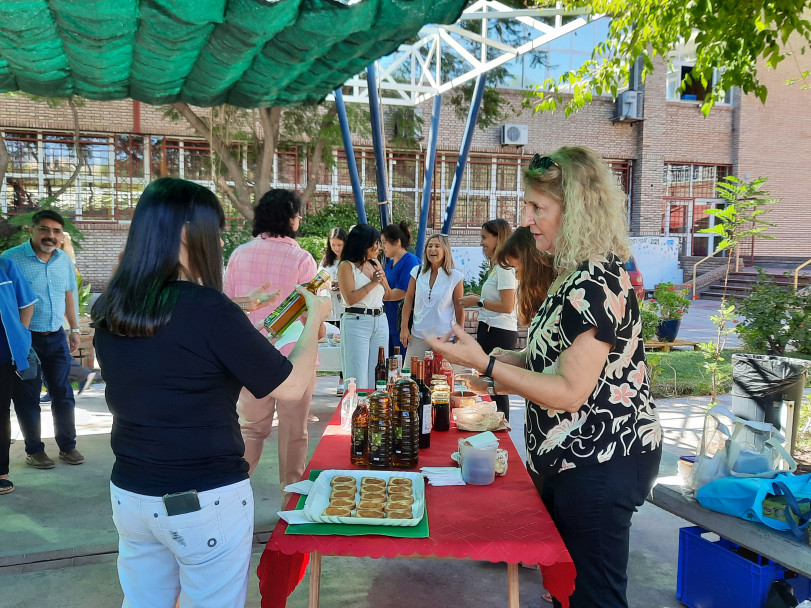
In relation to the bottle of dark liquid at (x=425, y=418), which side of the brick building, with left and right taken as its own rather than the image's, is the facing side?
front

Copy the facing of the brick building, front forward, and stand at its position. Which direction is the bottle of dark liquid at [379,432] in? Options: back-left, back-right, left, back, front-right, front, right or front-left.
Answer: front

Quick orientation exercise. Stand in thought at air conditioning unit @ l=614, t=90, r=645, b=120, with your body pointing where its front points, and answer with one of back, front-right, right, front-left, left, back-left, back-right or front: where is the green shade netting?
front

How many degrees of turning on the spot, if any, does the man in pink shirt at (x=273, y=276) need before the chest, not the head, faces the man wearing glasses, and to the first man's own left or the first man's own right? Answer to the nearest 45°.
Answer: approximately 45° to the first man's own left

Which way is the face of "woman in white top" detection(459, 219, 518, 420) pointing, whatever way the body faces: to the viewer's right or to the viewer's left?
to the viewer's left

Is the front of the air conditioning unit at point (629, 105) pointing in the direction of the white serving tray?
yes

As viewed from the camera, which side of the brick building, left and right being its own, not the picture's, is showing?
front

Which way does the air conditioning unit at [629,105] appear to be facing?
toward the camera

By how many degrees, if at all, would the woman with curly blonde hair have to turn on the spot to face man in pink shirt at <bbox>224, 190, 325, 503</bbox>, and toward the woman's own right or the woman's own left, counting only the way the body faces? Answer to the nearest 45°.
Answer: approximately 45° to the woman's own right

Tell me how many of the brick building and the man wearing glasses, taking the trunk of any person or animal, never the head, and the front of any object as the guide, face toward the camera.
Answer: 2

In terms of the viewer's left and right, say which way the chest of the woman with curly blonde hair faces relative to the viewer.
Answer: facing to the left of the viewer

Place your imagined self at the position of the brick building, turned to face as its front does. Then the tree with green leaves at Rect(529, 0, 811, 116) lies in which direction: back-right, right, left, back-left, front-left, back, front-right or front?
front

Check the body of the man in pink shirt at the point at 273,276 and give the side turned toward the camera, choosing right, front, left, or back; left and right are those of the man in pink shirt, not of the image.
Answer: back

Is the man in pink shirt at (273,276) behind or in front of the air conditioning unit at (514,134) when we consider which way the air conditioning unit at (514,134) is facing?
in front

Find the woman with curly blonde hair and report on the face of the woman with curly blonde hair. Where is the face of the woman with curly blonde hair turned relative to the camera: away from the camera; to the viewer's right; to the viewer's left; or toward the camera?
to the viewer's left
